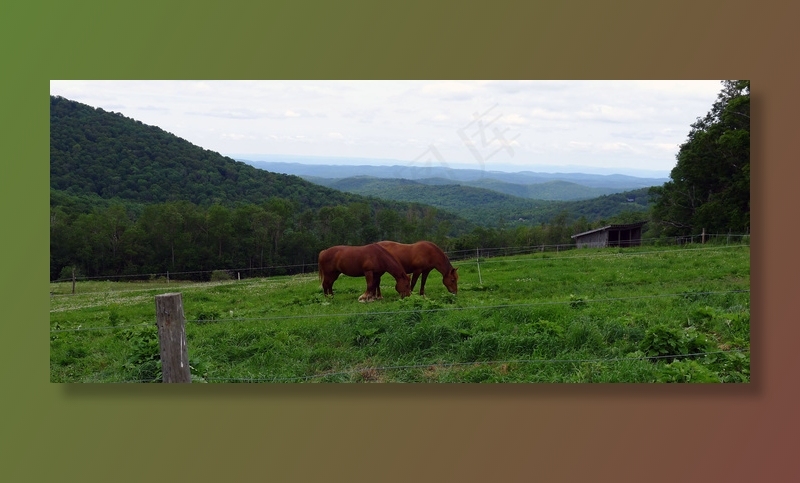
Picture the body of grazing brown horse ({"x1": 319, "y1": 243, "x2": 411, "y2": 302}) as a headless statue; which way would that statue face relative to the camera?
to the viewer's right

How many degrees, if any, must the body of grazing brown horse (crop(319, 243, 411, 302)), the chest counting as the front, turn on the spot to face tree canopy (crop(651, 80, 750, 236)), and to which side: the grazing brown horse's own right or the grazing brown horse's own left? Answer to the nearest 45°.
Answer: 0° — it already faces it

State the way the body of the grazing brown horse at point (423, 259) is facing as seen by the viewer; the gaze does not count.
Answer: to the viewer's right

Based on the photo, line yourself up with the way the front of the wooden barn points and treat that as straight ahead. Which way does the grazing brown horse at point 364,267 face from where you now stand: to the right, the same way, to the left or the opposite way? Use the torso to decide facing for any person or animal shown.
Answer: to the left

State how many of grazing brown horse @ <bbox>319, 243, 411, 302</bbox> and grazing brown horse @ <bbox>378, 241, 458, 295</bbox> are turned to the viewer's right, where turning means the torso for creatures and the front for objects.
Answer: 2

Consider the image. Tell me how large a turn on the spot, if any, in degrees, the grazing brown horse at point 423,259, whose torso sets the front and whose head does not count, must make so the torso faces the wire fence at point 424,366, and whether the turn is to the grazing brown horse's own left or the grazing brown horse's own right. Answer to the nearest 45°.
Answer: approximately 90° to the grazing brown horse's own right

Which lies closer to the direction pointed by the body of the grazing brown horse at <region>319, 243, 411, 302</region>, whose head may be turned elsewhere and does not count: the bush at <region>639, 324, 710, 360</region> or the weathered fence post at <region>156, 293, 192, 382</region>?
the bush

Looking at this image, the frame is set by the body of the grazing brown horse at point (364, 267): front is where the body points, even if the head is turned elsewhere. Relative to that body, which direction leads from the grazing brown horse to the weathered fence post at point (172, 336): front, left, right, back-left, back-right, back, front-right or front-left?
back-right
